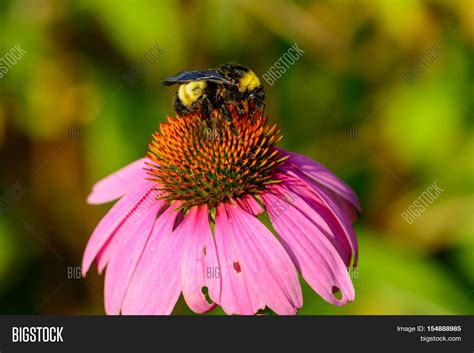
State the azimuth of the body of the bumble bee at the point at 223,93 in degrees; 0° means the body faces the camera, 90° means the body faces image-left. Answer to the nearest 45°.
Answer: approximately 270°
